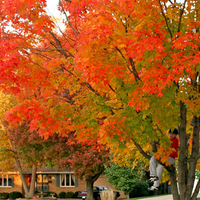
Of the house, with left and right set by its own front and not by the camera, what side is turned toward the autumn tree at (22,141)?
front

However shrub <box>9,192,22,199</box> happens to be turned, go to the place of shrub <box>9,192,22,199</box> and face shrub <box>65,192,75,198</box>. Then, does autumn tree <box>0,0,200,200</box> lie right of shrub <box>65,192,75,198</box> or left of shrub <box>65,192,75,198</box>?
right

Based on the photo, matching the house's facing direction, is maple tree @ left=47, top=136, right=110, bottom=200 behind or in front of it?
in front

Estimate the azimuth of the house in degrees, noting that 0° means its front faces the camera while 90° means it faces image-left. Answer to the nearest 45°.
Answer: approximately 0°

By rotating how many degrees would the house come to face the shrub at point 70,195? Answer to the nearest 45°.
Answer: approximately 45° to its left

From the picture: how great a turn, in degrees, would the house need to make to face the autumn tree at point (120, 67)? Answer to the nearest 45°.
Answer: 0° — it already faces it

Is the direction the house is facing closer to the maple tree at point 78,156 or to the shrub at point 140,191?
the maple tree

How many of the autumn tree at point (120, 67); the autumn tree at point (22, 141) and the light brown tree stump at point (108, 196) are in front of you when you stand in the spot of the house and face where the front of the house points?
3

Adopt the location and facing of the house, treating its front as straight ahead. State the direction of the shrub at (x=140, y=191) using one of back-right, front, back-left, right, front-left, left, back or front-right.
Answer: front-left

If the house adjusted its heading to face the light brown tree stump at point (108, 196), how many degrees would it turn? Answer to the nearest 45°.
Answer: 0° — it already faces it
